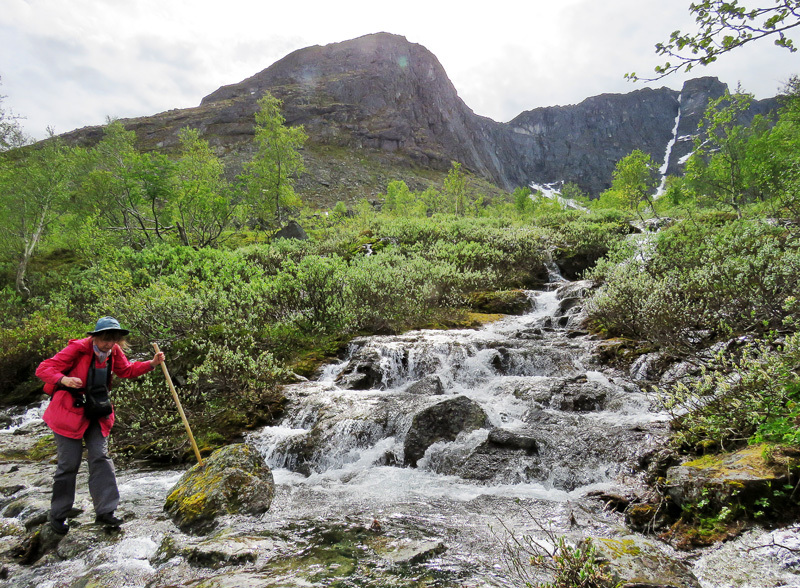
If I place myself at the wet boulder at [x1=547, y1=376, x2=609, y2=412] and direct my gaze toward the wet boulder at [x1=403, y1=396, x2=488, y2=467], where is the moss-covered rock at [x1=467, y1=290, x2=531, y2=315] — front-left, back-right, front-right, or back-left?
back-right

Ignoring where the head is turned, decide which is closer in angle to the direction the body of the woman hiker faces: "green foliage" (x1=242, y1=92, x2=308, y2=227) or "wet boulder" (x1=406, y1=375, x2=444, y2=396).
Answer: the wet boulder

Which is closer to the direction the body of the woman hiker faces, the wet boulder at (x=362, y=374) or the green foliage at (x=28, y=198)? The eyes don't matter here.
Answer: the wet boulder

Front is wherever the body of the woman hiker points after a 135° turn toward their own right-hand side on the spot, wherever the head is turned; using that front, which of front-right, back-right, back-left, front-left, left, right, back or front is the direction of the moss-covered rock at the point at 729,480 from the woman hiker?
back-left

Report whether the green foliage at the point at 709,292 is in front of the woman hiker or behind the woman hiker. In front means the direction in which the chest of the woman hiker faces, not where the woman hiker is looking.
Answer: in front

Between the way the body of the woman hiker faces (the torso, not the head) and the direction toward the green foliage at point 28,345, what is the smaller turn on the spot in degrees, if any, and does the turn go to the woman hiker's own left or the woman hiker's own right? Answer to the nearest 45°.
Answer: approximately 135° to the woman hiker's own left

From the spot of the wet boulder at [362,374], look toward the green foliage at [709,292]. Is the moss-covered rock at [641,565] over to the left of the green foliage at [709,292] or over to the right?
right

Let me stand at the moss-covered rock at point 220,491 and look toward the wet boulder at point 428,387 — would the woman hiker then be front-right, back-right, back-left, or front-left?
back-left

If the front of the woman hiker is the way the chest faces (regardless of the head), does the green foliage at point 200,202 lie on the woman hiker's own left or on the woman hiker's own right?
on the woman hiker's own left

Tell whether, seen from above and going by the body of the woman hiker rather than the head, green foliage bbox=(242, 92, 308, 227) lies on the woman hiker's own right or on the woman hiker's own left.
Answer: on the woman hiker's own left

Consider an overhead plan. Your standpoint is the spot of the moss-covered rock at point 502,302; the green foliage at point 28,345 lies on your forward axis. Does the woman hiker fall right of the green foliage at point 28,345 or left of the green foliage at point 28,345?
left

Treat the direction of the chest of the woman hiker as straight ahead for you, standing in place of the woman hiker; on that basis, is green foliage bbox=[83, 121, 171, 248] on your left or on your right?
on your left
